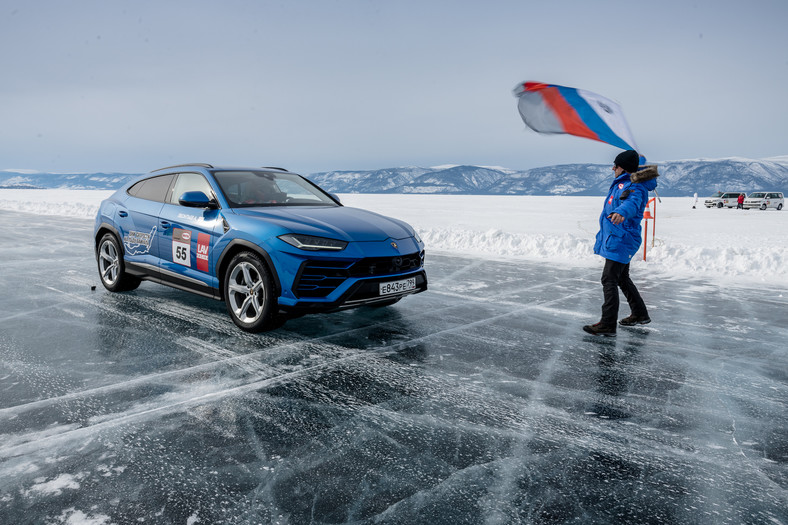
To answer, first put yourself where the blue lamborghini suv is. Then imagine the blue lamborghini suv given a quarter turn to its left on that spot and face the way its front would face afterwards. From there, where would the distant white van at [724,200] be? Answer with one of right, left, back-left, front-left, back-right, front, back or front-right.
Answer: front

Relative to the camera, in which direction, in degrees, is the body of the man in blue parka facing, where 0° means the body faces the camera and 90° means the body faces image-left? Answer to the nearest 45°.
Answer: approximately 90°

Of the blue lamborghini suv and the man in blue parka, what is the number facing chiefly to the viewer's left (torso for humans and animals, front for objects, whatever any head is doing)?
1

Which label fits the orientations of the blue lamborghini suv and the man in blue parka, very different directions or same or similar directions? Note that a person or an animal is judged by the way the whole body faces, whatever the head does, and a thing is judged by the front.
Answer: very different directions

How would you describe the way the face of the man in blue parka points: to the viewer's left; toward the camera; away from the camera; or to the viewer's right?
to the viewer's left

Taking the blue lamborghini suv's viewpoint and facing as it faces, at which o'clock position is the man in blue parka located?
The man in blue parka is roughly at 11 o'clock from the blue lamborghini suv.

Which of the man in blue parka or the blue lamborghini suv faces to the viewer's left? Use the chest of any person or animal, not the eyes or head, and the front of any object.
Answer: the man in blue parka

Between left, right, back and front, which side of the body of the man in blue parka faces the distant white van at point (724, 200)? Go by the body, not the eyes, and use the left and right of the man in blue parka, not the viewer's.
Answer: right

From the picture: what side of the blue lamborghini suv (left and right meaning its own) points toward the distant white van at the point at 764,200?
left

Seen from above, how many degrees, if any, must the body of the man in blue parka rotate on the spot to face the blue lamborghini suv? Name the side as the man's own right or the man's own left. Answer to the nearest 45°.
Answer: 0° — they already face it

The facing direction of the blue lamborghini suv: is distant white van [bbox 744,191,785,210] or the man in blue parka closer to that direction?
the man in blue parka

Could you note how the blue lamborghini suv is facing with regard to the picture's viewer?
facing the viewer and to the right of the viewer
